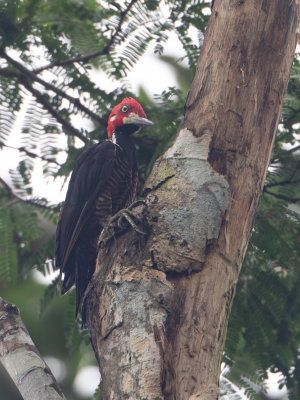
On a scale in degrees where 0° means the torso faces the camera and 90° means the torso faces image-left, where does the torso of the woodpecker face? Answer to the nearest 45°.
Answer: approximately 270°

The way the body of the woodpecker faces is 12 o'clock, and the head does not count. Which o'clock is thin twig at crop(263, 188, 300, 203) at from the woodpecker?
The thin twig is roughly at 1 o'clock from the woodpecker.

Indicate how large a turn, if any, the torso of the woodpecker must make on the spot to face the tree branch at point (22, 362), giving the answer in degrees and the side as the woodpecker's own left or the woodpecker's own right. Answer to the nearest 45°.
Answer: approximately 90° to the woodpecker's own right

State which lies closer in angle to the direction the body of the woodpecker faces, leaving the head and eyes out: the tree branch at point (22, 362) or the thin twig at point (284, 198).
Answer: the thin twig
